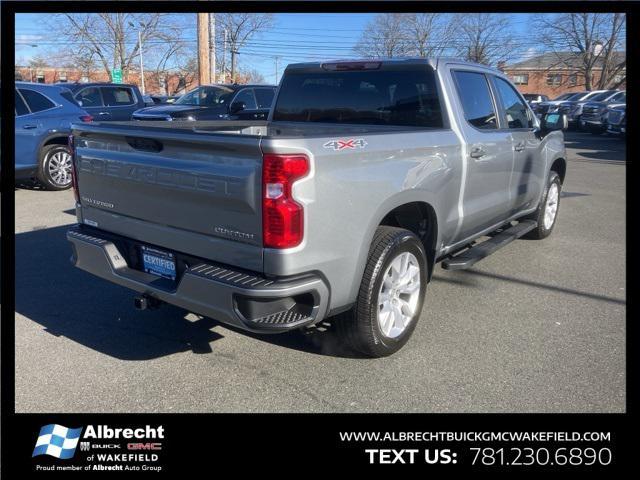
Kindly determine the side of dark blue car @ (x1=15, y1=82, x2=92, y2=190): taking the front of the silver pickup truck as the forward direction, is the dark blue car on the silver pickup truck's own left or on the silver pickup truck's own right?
on the silver pickup truck's own left

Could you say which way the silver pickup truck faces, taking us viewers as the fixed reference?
facing away from the viewer and to the right of the viewer
